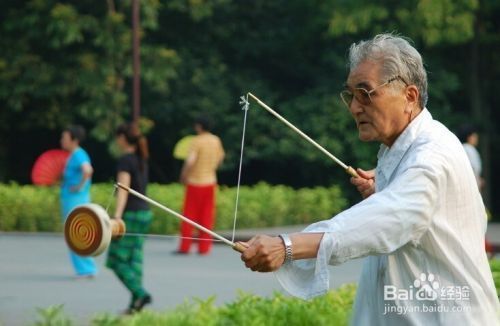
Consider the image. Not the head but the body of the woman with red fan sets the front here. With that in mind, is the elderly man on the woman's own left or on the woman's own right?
on the woman's own left

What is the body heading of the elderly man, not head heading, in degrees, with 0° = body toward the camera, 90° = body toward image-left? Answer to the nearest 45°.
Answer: approximately 90°
